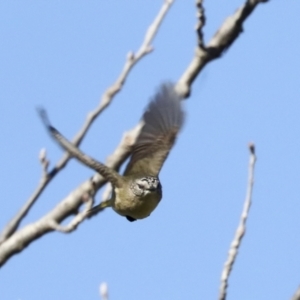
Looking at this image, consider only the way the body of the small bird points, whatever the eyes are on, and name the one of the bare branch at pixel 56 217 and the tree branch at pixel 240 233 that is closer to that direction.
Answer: the tree branch

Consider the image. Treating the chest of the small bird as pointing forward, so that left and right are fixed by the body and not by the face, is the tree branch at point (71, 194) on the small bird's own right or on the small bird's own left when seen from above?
on the small bird's own right

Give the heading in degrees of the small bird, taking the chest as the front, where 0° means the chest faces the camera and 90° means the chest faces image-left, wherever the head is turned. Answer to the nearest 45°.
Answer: approximately 315°

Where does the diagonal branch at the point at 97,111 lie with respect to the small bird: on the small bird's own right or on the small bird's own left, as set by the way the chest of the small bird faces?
on the small bird's own right

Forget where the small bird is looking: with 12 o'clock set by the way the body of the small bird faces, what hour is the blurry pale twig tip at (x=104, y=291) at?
The blurry pale twig tip is roughly at 2 o'clock from the small bird.
